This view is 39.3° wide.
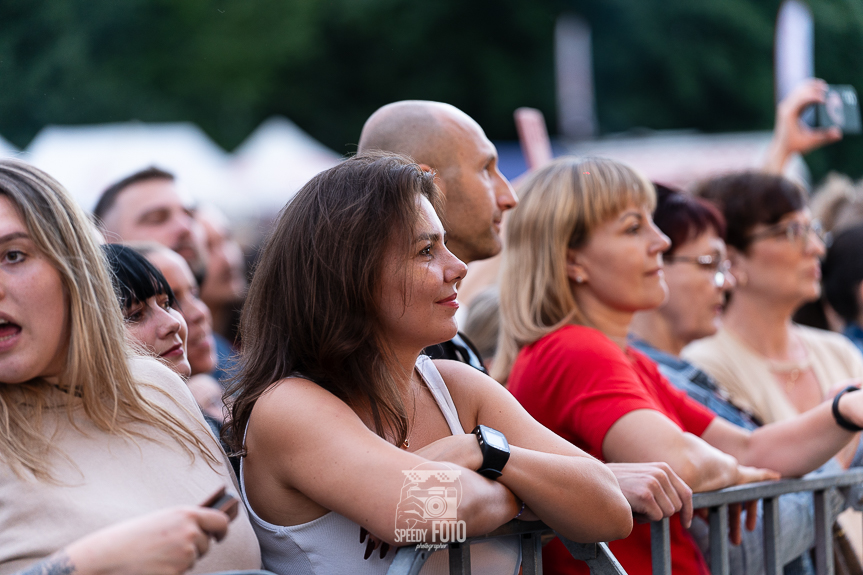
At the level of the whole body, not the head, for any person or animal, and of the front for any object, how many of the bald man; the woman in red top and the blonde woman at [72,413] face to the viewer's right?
2

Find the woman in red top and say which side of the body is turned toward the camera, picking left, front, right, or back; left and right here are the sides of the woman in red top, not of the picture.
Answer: right

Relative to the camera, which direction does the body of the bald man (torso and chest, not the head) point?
to the viewer's right

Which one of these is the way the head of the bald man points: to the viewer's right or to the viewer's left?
to the viewer's right

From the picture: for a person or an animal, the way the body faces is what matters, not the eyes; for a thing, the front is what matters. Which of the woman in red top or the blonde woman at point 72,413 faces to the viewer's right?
the woman in red top

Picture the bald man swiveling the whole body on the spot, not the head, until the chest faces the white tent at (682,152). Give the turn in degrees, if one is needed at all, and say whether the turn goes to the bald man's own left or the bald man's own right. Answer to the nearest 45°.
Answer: approximately 90° to the bald man's own left

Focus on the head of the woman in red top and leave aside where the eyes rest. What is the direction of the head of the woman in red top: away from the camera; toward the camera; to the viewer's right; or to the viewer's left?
to the viewer's right
